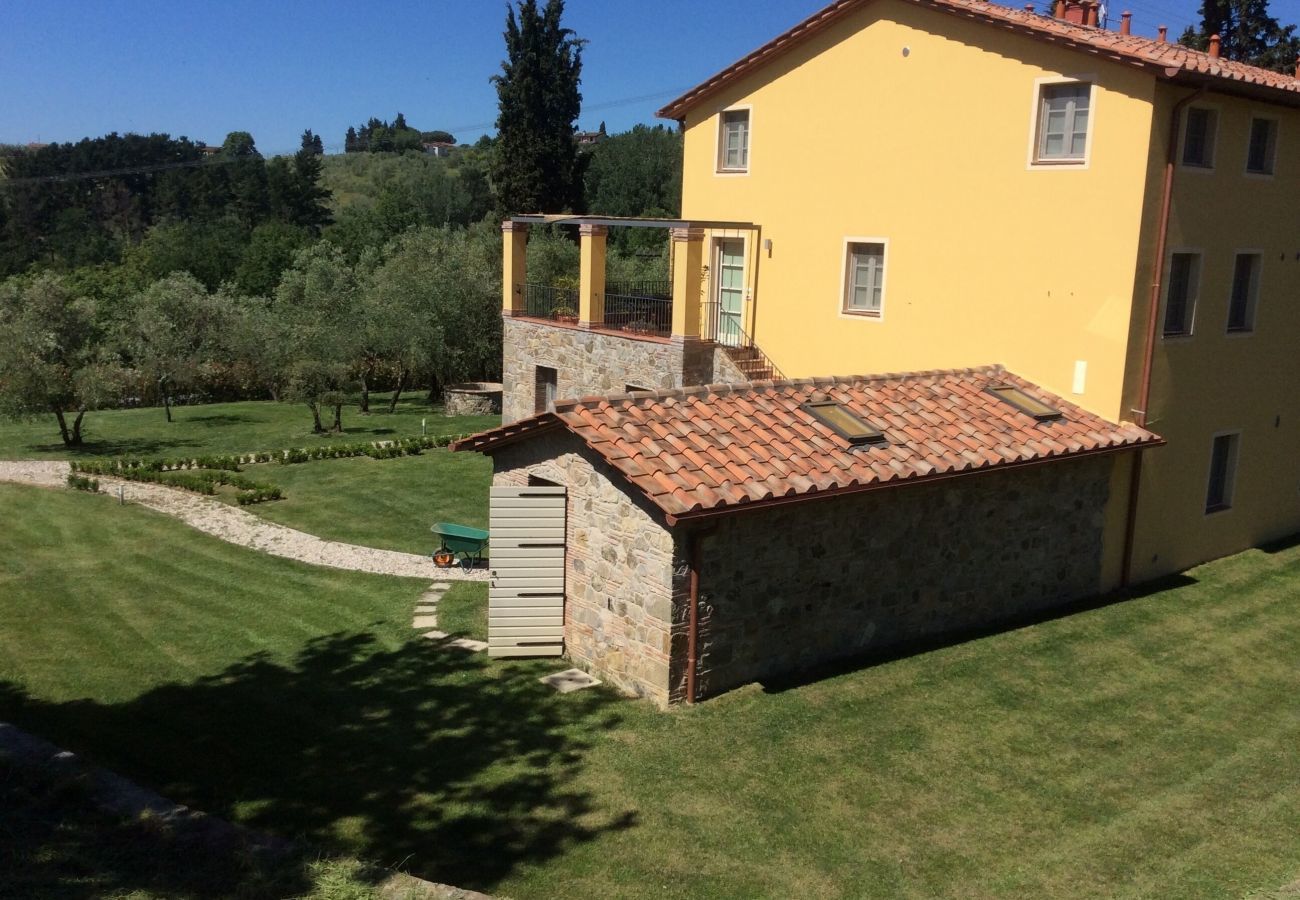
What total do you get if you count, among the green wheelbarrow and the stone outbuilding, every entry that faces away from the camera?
0

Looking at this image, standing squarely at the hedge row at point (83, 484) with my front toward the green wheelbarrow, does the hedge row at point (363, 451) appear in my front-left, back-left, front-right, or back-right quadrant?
front-left

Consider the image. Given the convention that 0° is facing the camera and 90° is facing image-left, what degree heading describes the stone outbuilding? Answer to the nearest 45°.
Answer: approximately 45°

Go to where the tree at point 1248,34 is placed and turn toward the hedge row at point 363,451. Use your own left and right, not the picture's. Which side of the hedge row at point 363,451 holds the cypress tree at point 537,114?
right

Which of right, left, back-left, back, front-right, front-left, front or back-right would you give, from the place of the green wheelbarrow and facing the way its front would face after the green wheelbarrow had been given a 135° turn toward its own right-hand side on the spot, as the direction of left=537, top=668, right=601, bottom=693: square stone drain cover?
back-right

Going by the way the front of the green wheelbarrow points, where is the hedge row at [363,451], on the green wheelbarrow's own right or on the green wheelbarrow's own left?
on the green wheelbarrow's own right

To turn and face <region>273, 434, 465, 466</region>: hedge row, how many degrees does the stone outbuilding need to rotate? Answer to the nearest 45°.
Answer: approximately 90° to its right

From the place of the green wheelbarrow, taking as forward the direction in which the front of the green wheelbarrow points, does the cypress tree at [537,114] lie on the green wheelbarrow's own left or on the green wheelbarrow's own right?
on the green wheelbarrow's own right

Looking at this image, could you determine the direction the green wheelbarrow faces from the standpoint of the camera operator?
facing to the left of the viewer

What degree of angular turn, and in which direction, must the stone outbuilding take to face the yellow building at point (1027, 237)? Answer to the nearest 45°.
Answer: approximately 180°

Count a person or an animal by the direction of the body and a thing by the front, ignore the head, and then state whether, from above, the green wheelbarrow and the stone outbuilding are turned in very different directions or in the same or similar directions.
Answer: same or similar directions

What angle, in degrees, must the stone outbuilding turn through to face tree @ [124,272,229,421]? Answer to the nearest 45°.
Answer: approximately 90° to its right

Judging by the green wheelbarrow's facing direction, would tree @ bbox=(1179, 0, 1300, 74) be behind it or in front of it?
behind

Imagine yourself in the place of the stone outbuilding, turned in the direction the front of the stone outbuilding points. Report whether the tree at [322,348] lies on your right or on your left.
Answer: on your right

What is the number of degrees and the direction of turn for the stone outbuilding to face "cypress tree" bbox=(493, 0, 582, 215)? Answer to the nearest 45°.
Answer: approximately 135° to its right
